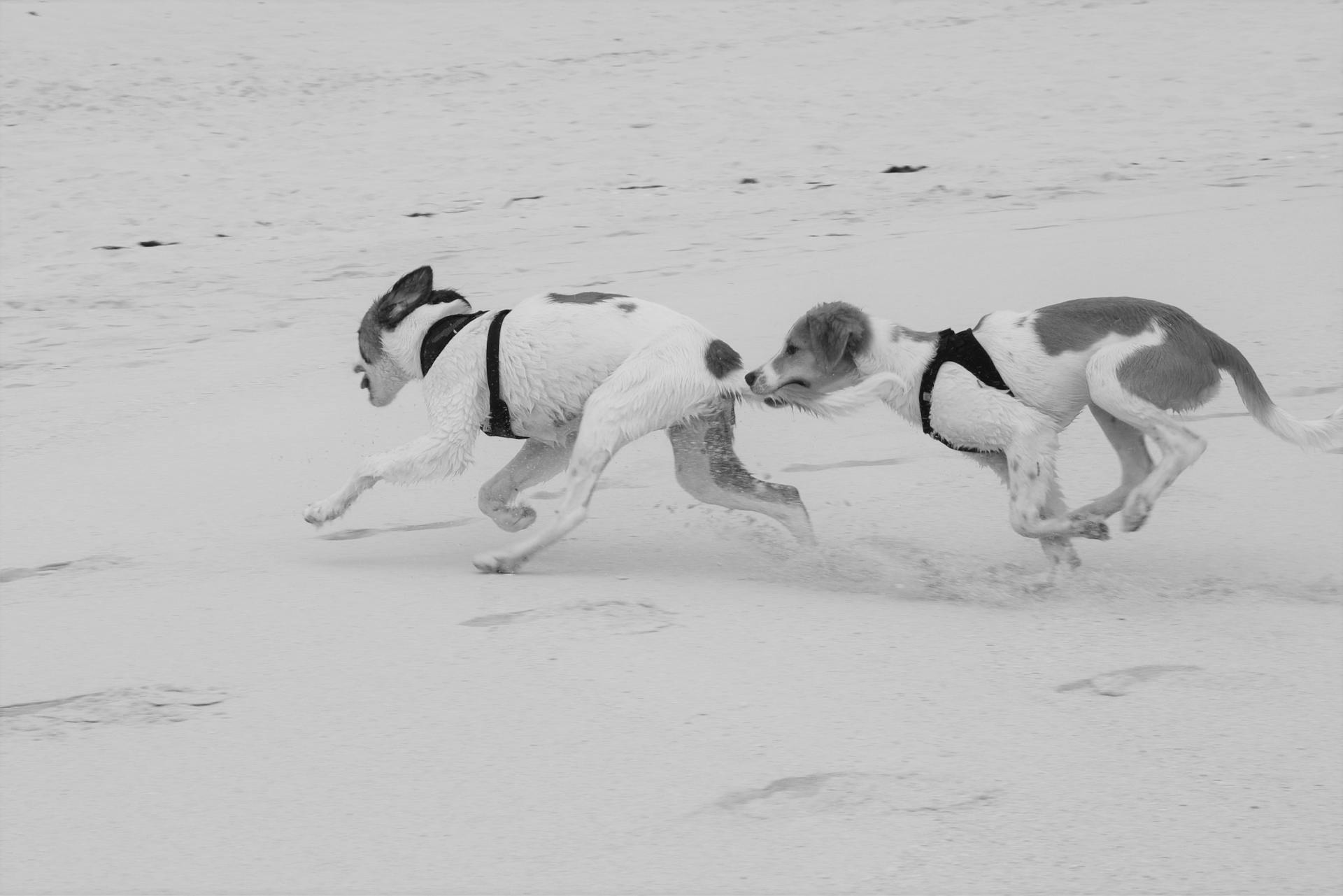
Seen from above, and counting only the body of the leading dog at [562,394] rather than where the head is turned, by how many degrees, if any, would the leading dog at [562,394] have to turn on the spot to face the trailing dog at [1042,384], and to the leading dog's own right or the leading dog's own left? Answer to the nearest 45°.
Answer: approximately 180°

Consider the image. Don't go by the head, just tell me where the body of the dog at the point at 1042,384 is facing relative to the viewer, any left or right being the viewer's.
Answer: facing to the left of the viewer

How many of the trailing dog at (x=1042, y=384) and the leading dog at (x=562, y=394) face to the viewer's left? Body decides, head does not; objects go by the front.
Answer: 2

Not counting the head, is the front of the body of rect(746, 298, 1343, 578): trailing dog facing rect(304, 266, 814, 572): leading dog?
yes

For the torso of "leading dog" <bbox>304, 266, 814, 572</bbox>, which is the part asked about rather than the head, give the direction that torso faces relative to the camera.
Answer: to the viewer's left

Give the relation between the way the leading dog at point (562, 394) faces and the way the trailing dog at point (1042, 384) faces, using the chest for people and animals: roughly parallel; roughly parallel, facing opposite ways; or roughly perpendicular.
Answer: roughly parallel
